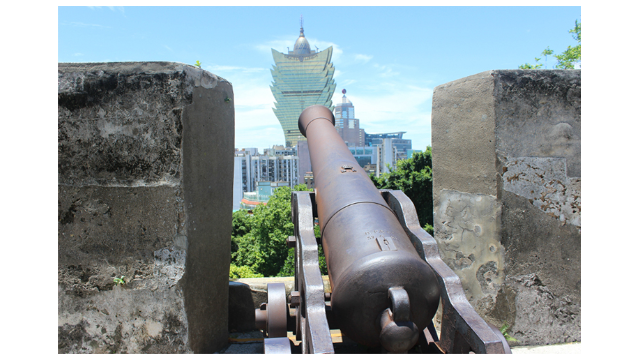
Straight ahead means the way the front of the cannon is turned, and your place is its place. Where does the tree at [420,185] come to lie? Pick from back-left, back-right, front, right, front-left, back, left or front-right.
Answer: front

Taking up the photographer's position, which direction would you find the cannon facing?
facing away from the viewer
